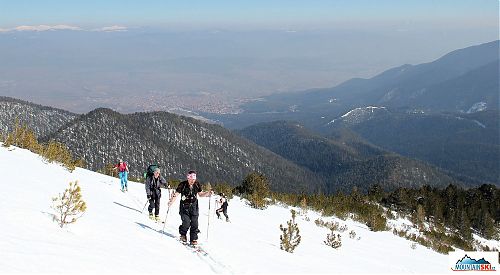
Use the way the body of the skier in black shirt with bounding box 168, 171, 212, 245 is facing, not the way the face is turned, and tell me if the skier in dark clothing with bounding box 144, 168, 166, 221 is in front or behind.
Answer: behind

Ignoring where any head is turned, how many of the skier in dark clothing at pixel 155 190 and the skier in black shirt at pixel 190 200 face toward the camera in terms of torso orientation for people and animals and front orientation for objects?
2

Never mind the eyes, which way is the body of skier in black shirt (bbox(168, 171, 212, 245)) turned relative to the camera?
toward the camera

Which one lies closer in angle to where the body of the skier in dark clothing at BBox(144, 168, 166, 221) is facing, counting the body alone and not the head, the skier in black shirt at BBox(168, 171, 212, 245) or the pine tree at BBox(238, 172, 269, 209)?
the skier in black shirt

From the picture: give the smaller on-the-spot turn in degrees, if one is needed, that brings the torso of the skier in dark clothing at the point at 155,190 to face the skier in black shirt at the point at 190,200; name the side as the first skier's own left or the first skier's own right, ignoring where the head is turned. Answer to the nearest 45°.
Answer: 0° — they already face them

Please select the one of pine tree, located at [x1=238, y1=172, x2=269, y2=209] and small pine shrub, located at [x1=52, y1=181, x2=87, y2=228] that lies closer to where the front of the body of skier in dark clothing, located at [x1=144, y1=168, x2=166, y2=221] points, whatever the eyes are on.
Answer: the small pine shrub

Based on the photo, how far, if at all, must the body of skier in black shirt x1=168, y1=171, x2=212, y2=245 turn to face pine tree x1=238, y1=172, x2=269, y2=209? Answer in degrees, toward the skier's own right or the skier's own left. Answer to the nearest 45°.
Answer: approximately 180°

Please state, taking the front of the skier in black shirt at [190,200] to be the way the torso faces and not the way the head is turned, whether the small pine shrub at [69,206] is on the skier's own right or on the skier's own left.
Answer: on the skier's own right

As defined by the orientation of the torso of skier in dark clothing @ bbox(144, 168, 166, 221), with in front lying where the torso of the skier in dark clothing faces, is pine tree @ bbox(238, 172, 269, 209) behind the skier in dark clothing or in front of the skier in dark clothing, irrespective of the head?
behind

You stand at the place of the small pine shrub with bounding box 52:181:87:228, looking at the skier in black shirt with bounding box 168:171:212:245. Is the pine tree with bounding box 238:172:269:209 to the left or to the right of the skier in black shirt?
left

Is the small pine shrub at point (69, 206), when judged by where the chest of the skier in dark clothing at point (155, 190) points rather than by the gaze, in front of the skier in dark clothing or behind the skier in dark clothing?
in front
